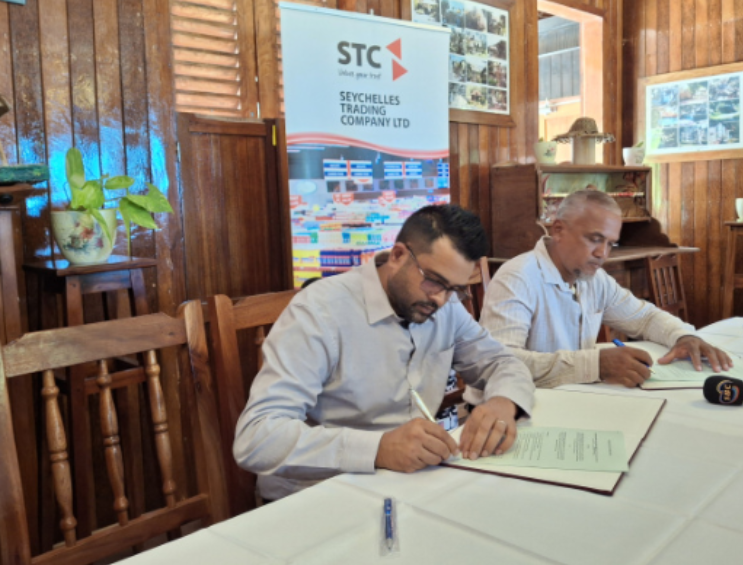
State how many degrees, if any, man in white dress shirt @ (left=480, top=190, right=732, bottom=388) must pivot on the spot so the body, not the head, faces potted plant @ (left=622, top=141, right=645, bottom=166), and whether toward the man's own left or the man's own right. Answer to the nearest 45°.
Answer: approximately 135° to the man's own left

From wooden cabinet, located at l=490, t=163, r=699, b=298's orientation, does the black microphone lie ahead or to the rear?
ahead

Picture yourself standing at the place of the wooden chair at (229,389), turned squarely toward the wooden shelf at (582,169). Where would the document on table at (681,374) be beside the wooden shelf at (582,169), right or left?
right

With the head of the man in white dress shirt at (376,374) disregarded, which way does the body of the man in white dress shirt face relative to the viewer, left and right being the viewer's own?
facing the viewer and to the right of the viewer

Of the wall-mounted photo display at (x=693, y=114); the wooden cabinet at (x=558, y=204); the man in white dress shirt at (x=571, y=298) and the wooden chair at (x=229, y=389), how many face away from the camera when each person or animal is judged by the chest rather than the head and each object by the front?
0

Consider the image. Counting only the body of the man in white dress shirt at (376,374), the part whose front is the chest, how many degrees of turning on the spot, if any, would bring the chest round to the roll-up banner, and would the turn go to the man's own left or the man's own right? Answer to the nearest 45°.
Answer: approximately 135° to the man's own left

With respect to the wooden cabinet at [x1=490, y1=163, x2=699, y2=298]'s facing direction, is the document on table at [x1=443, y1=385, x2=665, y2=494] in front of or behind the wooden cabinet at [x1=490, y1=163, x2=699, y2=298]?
in front

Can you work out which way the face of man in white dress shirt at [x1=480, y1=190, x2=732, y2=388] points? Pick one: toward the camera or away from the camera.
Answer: toward the camera

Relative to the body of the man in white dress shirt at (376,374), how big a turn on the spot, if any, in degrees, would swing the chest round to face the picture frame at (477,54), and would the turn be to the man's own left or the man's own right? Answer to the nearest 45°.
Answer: approximately 135° to the man's own left

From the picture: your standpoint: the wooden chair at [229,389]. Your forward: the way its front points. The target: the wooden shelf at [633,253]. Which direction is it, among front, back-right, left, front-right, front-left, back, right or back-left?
left

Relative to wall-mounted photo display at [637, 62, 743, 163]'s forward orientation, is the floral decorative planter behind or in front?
in front

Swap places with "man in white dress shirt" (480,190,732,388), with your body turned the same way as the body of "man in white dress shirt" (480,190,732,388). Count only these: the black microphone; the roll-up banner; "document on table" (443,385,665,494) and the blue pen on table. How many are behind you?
1

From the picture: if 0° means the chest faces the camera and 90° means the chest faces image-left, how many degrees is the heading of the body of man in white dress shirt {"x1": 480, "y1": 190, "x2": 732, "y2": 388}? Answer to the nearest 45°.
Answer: approximately 315°

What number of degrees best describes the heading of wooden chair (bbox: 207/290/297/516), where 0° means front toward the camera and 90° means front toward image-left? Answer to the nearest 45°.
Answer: approximately 315°

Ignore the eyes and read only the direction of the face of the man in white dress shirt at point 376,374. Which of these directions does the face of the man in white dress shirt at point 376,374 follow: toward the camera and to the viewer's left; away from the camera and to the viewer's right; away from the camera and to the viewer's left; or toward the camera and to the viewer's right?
toward the camera and to the viewer's right

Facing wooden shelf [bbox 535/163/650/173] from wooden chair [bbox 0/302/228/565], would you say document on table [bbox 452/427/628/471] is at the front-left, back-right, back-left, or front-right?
front-right
